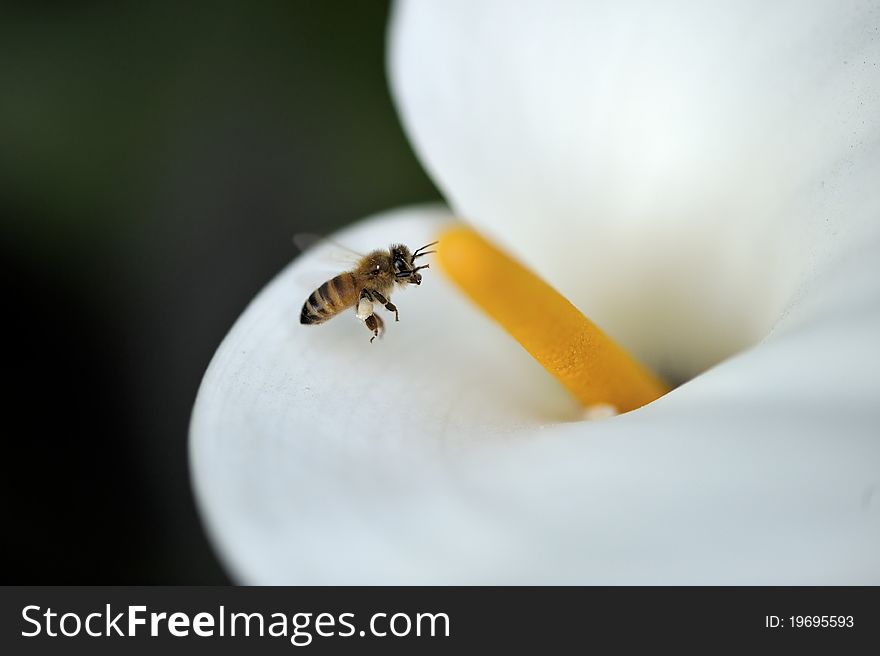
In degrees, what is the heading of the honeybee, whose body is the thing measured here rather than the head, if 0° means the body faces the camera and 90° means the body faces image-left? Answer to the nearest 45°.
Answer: approximately 270°
